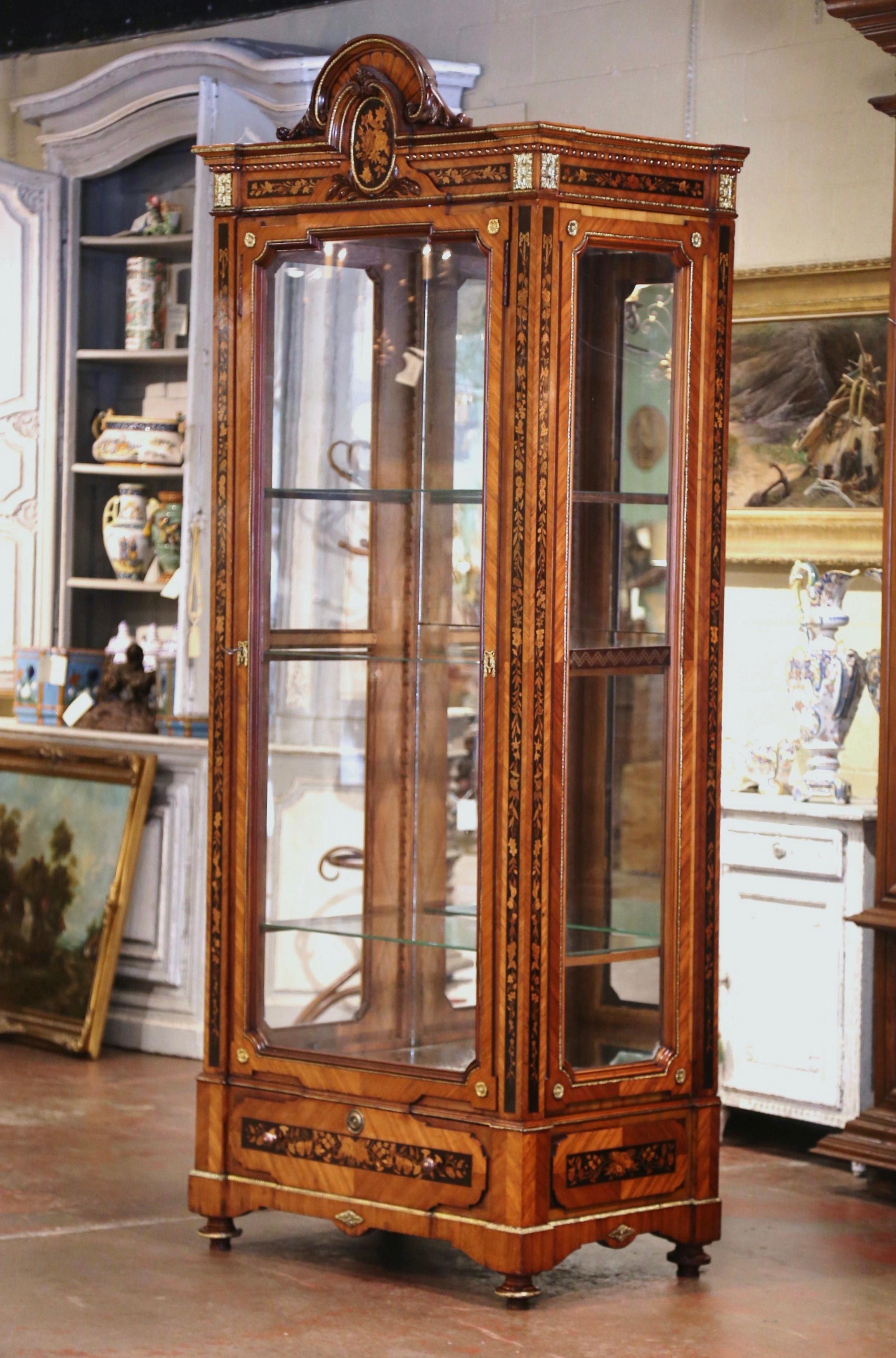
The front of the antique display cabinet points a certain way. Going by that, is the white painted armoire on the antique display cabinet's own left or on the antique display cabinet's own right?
on the antique display cabinet's own right

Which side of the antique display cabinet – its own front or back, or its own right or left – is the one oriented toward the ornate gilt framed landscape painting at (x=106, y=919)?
right

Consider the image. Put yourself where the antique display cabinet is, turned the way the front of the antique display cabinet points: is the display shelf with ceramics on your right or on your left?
on your right

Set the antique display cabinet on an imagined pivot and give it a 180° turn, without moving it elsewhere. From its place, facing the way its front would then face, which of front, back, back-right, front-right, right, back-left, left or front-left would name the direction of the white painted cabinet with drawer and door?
front

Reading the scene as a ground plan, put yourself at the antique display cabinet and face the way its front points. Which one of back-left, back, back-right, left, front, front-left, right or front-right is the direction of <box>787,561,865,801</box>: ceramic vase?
back

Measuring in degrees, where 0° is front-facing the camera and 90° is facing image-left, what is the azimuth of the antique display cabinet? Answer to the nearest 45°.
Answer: approximately 45°

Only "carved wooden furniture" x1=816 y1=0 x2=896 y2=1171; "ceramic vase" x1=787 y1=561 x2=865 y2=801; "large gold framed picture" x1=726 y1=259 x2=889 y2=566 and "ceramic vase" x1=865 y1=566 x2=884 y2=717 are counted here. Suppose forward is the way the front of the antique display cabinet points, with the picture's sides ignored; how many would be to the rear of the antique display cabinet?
4

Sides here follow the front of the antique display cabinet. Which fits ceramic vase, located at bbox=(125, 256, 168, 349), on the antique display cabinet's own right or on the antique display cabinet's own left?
on the antique display cabinet's own right

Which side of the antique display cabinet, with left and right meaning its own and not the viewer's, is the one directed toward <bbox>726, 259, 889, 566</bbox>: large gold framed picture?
back

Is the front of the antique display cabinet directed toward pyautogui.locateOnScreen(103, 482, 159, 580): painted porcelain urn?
no

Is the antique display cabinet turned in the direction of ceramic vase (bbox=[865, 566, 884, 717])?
no

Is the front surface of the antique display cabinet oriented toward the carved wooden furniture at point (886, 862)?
no
